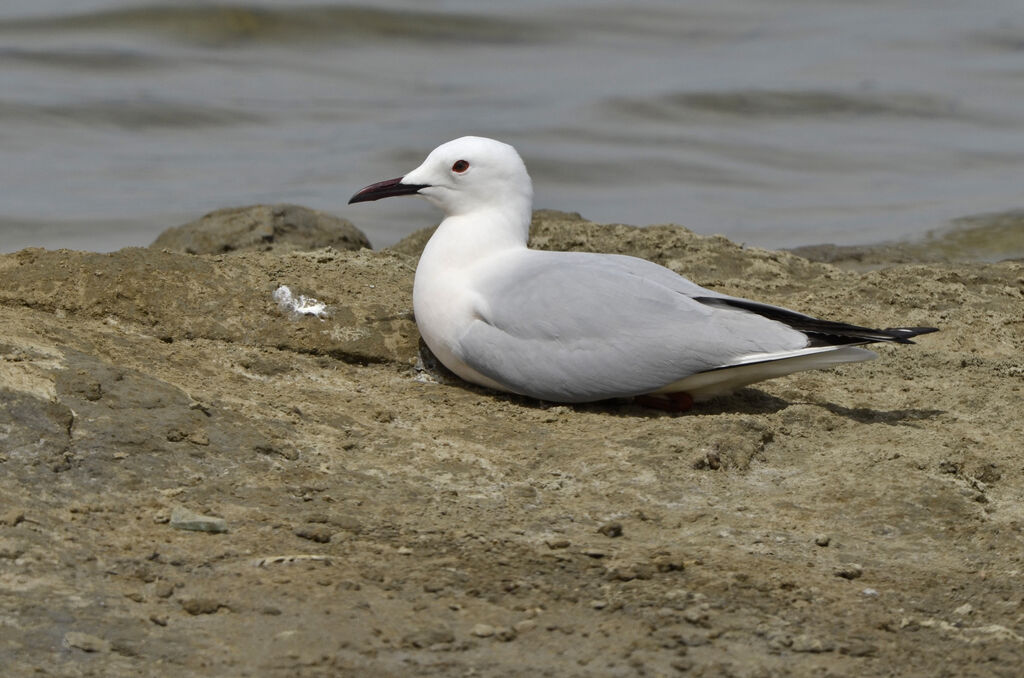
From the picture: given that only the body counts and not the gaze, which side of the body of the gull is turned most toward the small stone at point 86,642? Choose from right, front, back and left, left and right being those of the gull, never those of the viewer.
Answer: left

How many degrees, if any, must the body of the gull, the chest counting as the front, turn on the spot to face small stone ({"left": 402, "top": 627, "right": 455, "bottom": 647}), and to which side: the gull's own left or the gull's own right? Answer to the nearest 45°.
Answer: approximately 90° to the gull's own left

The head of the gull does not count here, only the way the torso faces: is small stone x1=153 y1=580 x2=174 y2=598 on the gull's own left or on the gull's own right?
on the gull's own left

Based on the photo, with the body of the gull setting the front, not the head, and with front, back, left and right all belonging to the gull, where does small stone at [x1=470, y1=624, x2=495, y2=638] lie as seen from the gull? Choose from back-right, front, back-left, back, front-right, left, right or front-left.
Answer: left

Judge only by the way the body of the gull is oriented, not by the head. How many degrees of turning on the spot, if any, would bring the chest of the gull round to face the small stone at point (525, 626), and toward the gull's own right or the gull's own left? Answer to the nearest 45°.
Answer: approximately 90° to the gull's own left

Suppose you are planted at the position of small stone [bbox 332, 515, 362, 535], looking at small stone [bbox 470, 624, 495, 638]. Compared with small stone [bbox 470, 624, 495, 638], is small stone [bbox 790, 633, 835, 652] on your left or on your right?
left

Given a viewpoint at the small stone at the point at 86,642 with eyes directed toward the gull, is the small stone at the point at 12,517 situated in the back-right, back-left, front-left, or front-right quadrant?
front-left

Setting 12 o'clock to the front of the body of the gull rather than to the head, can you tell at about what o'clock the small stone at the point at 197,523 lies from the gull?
The small stone is roughly at 10 o'clock from the gull.

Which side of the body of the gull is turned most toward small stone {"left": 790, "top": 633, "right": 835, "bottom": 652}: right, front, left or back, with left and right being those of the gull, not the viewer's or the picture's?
left

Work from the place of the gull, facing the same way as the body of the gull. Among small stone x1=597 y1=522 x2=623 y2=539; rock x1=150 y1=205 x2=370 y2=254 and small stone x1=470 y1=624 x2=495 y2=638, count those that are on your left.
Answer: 2

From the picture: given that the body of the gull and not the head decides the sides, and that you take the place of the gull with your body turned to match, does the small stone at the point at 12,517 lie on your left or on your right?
on your left

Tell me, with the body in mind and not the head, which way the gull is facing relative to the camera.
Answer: to the viewer's left

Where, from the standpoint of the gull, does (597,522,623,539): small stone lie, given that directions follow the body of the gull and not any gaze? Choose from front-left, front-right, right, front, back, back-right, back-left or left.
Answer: left

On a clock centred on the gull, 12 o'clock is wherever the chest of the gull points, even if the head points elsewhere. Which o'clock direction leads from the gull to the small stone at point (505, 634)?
The small stone is roughly at 9 o'clock from the gull.

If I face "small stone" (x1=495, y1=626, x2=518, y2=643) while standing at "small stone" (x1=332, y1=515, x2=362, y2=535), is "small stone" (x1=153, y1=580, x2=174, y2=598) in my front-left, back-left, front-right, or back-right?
front-right
